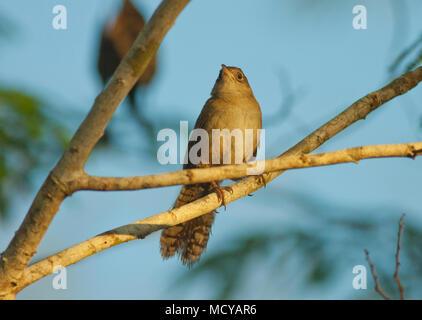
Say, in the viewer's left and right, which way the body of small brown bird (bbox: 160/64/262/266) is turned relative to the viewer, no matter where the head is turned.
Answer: facing the viewer and to the right of the viewer
